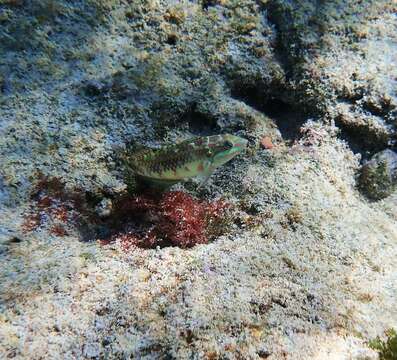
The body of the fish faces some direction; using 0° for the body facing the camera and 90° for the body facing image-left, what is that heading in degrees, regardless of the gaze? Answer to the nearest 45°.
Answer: approximately 270°

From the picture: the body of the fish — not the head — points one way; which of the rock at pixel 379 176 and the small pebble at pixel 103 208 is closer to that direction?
the rock

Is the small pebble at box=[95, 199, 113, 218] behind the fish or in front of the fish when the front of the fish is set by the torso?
behind

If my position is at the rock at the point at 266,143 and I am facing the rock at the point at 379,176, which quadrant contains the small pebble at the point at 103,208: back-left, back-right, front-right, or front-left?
back-right

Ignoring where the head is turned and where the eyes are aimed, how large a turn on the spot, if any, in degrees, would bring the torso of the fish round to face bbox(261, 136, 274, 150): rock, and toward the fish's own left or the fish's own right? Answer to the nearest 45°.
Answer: approximately 45° to the fish's own left

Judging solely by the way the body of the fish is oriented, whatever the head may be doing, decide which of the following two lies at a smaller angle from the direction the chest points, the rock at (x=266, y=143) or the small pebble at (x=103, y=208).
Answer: the rock
